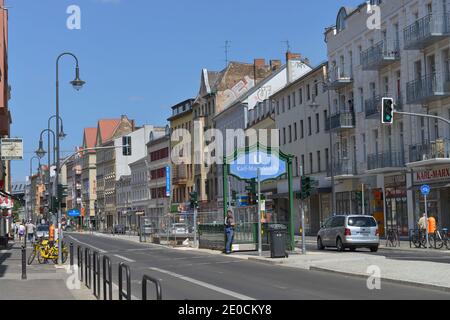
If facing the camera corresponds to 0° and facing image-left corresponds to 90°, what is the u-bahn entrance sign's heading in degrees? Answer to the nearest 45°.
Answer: approximately 0°

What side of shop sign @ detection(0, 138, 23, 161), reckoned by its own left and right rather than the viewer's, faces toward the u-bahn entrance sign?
left

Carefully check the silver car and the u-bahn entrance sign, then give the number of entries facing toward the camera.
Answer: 1

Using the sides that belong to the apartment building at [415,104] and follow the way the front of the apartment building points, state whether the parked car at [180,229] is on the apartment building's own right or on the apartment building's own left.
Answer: on the apartment building's own right

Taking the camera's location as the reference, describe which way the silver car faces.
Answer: facing away from the viewer and to the left of the viewer

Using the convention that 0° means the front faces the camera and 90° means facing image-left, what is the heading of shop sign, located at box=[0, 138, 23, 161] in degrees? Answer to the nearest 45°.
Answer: approximately 0°

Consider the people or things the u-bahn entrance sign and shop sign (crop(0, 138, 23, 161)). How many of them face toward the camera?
2

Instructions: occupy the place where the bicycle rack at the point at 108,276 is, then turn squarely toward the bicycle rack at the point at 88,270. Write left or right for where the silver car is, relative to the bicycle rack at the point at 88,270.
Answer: right

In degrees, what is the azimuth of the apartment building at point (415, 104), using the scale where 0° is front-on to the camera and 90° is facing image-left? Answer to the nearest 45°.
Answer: approximately 45°

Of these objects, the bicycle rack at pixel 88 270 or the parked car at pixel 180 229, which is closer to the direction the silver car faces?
the parked car

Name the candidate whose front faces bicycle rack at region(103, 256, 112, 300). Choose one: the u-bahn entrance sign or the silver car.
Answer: the u-bahn entrance sign

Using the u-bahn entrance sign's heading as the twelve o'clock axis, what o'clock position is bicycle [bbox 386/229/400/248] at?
The bicycle is roughly at 8 o'clock from the u-bahn entrance sign.

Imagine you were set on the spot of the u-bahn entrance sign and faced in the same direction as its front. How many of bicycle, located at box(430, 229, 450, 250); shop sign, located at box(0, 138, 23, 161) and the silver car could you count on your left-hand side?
2
